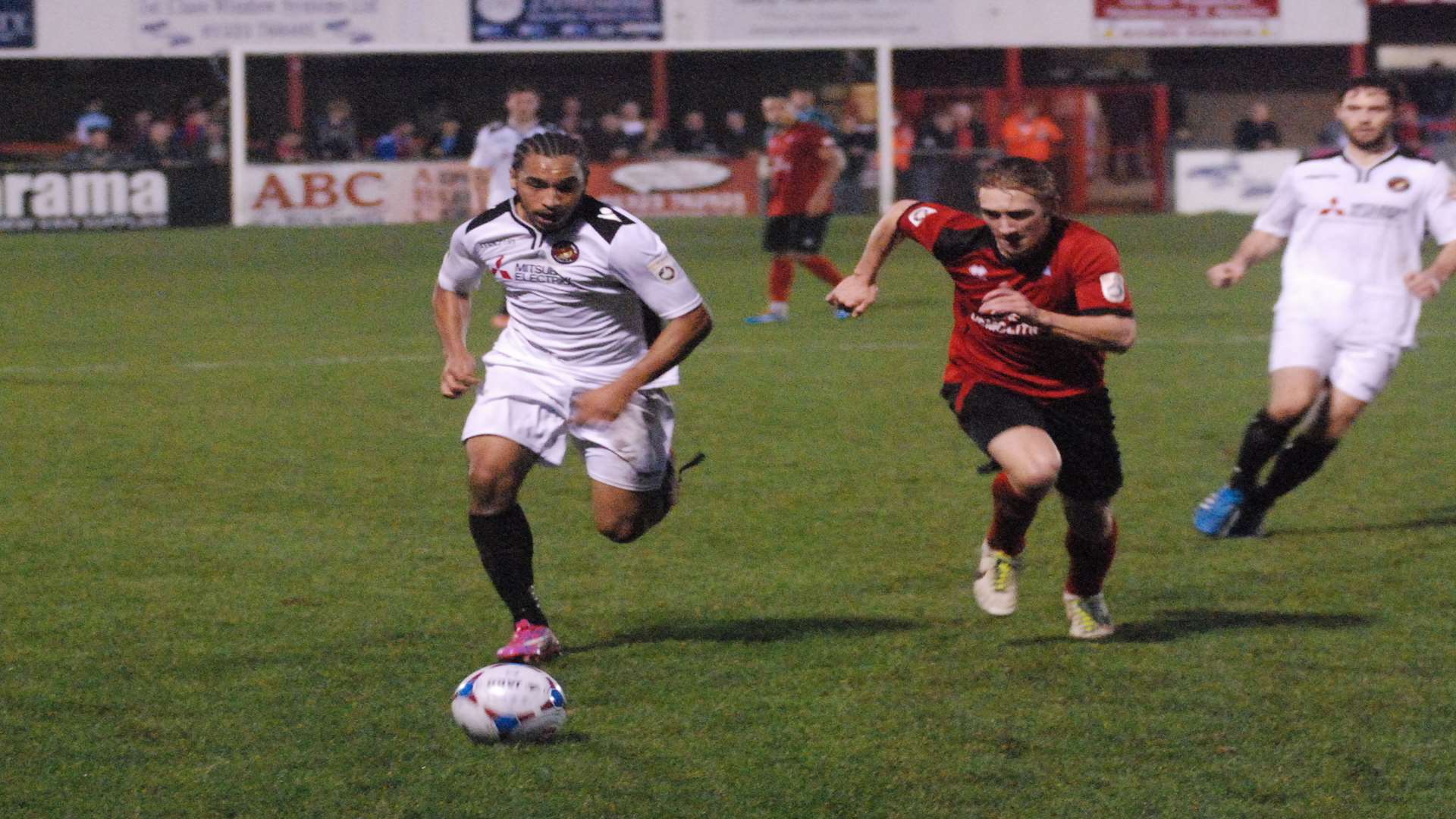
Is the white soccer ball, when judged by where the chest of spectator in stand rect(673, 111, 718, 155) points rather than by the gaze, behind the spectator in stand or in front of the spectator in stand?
in front

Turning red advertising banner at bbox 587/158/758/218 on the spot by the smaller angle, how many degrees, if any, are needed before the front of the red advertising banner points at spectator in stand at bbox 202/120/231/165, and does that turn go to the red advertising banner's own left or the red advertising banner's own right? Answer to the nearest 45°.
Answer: approximately 90° to the red advertising banner's own right
